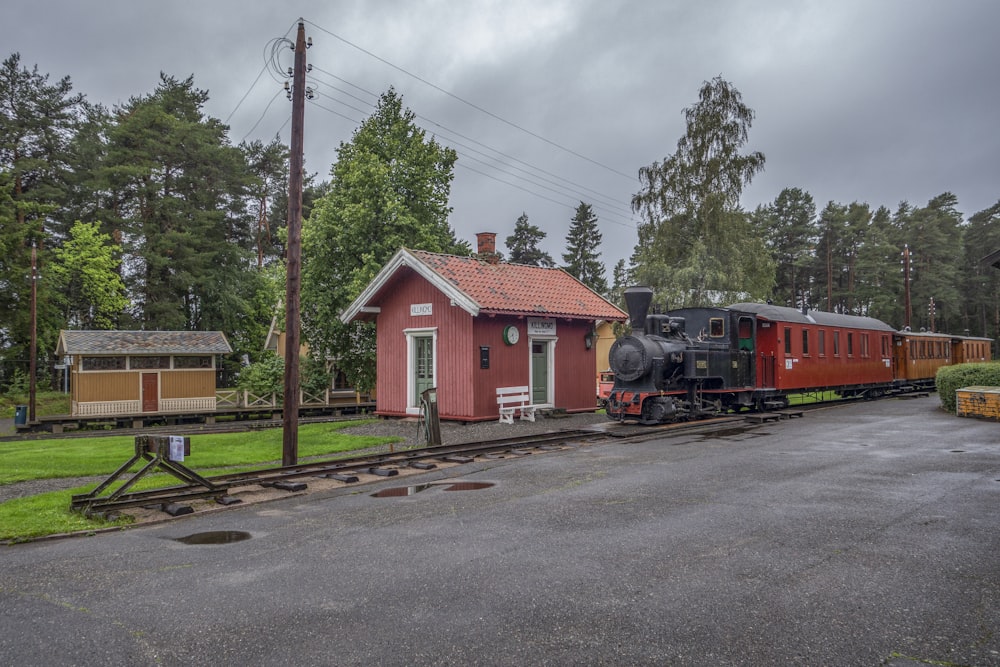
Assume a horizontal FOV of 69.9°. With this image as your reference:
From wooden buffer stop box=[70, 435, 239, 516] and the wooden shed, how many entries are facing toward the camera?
1

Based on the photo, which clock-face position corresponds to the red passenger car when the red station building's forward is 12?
The red passenger car is roughly at 10 o'clock from the red station building.

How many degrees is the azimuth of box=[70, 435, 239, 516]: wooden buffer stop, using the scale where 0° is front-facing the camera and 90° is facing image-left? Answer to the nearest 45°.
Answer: approximately 225°

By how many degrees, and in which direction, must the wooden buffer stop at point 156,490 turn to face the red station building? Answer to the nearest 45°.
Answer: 0° — it already faces it

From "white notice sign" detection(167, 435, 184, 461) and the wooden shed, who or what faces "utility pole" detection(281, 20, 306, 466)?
the wooden shed

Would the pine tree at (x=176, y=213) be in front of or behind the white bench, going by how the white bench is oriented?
behind

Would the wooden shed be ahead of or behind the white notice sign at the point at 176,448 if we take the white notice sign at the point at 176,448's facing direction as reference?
behind

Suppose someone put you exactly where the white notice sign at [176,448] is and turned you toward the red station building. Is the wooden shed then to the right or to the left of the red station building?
left

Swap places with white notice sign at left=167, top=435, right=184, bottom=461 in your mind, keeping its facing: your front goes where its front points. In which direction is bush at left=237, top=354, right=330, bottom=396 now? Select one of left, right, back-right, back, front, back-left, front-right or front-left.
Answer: back

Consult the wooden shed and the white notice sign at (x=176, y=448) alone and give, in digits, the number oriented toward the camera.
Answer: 2
